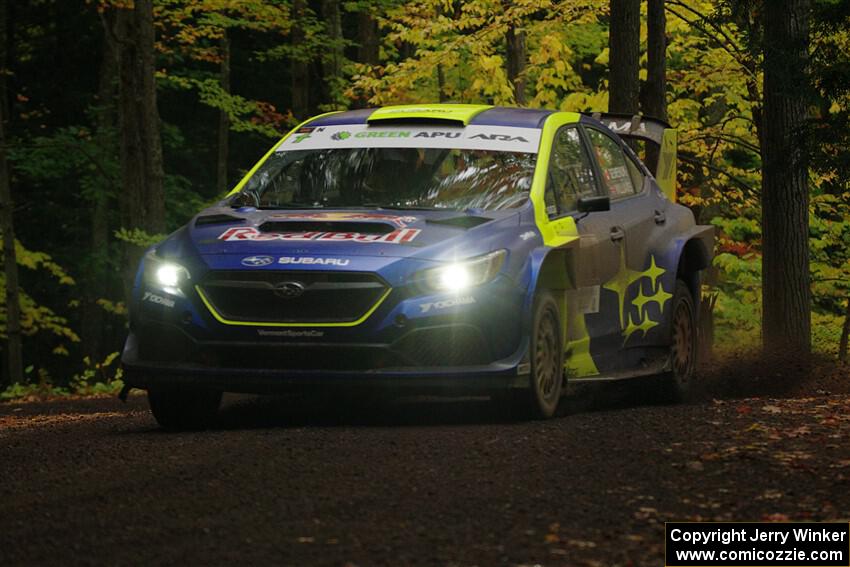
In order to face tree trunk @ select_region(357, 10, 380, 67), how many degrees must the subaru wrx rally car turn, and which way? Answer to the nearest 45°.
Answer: approximately 135° to its right

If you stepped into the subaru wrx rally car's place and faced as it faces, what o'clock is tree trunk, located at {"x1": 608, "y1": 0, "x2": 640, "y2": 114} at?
The tree trunk is roughly at 5 o'clock from the subaru wrx rally car.

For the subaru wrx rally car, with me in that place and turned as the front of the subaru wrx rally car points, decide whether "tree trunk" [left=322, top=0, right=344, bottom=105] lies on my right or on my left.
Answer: on my right

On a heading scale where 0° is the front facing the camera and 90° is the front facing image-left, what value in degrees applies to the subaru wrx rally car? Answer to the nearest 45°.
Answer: approximately 45°

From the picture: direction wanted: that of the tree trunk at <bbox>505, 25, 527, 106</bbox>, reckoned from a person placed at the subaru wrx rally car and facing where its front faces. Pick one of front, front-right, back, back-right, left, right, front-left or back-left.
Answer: back-right

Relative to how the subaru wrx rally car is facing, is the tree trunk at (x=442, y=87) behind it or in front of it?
behind

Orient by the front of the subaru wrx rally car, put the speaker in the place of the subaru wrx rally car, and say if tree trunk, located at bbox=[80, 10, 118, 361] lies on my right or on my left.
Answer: on my right

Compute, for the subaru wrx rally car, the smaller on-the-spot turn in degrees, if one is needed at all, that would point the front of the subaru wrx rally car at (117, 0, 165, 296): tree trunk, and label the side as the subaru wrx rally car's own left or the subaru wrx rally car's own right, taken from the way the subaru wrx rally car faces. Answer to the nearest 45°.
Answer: approximately 135° to the subaru wrx rally car's own right

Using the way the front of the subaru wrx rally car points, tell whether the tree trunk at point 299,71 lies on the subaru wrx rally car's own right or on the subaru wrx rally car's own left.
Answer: on the subaru wrx rally car's own right

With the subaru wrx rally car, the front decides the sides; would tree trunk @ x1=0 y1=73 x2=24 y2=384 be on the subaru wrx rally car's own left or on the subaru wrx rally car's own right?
on the subaru wrx rally car's own right
